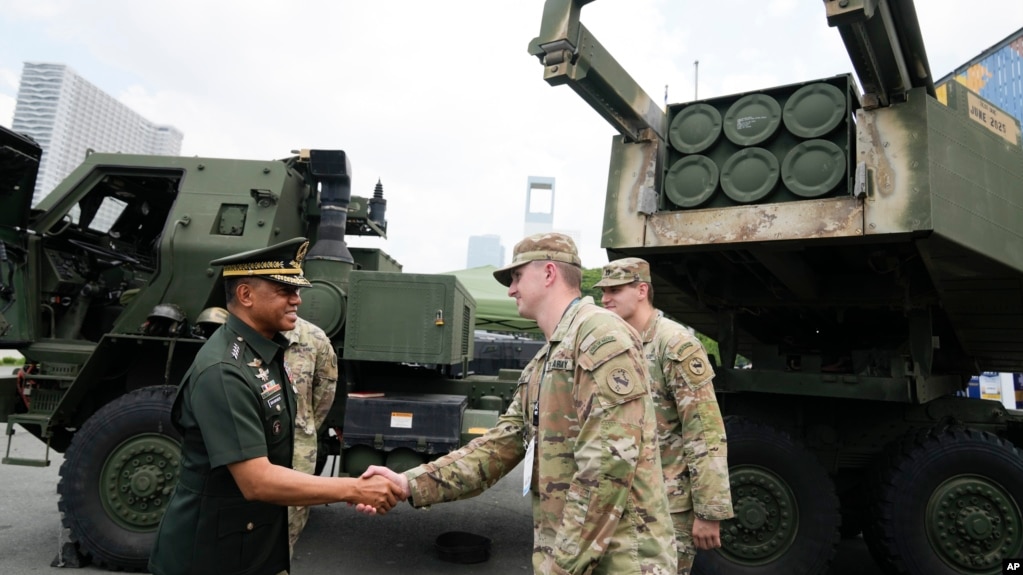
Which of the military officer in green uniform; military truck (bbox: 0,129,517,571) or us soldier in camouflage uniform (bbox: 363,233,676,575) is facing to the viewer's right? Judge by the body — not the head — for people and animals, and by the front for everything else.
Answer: the military officer in green uniform

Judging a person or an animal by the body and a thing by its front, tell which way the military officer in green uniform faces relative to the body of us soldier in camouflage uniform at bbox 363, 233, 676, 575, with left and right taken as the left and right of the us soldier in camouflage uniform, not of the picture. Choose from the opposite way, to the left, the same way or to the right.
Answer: the opposite way

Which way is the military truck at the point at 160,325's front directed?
to the viewer's left

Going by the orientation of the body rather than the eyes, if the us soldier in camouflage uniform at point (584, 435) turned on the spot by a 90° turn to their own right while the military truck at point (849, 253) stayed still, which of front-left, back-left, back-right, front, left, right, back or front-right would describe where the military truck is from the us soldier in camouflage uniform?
front-right

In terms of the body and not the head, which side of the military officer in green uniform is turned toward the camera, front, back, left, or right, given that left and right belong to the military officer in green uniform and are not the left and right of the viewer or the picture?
right

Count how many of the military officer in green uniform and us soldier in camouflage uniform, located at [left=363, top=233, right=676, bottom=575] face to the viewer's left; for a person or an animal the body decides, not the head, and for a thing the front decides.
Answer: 1

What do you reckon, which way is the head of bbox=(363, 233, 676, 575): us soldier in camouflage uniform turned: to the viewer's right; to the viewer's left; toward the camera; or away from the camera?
to the viewer's left

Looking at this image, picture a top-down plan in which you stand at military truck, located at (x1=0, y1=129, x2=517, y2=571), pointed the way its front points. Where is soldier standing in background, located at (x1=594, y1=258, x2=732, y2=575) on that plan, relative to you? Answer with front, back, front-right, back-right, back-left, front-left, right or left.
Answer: back-left

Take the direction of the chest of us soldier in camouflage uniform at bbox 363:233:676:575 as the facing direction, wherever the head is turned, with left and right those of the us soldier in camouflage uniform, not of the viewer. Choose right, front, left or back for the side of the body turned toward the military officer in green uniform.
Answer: front

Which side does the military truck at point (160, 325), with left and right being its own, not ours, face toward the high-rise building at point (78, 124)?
right

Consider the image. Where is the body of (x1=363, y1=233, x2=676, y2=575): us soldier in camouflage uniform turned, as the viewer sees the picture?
to the viewer's left

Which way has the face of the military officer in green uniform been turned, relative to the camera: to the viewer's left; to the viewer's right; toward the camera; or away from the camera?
to the viewer's right

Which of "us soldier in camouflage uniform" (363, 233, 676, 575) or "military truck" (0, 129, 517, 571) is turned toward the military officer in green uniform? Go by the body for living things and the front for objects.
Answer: the us soldier in camouflage uniform

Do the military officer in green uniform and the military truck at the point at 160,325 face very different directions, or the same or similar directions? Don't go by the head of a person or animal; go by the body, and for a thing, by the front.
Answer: very different directions
